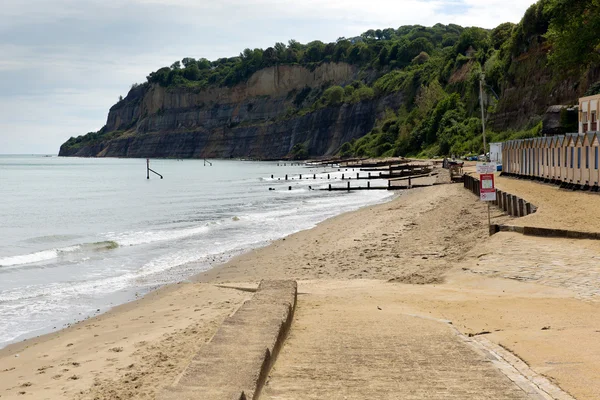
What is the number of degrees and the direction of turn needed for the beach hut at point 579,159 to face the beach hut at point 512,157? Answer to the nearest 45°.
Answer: approximately 135° to its right

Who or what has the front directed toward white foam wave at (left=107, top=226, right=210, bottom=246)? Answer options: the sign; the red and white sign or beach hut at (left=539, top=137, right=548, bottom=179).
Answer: the beach hut

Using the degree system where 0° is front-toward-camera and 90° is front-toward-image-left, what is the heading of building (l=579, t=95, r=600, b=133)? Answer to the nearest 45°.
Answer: approximately 45°

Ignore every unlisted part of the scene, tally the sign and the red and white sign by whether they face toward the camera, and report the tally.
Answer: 2

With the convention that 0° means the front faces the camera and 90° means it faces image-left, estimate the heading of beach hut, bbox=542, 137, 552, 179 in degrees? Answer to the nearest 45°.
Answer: approximately 45°

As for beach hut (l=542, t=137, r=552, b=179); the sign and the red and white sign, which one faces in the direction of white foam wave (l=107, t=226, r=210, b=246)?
the beach hut

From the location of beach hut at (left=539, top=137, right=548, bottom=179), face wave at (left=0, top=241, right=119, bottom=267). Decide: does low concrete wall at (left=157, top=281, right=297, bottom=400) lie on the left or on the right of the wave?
left

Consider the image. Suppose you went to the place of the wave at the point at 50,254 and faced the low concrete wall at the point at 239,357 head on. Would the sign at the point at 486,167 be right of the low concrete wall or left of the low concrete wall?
left

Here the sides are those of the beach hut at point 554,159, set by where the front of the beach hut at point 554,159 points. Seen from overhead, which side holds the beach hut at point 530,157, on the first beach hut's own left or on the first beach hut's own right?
on the first beach hut's own right

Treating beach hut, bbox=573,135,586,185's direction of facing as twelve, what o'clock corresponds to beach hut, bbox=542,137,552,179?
beach hut, bbox=542,137,552,179 is roughly at 4 o'clock from beach hut, bbox=573,135,586,185.

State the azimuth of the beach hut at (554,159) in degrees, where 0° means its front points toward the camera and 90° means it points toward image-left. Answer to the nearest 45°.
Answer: approximately 45°

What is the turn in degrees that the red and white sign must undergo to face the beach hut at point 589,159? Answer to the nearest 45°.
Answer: approximately 135° to its left

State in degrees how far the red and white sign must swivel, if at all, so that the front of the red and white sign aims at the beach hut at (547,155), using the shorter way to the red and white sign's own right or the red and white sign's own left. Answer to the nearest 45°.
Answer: approximately 180°

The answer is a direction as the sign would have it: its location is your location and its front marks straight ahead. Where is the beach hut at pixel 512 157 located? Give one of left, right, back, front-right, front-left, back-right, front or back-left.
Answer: back

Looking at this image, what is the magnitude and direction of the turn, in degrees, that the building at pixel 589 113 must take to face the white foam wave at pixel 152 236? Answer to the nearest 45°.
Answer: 0° — it already faces it
